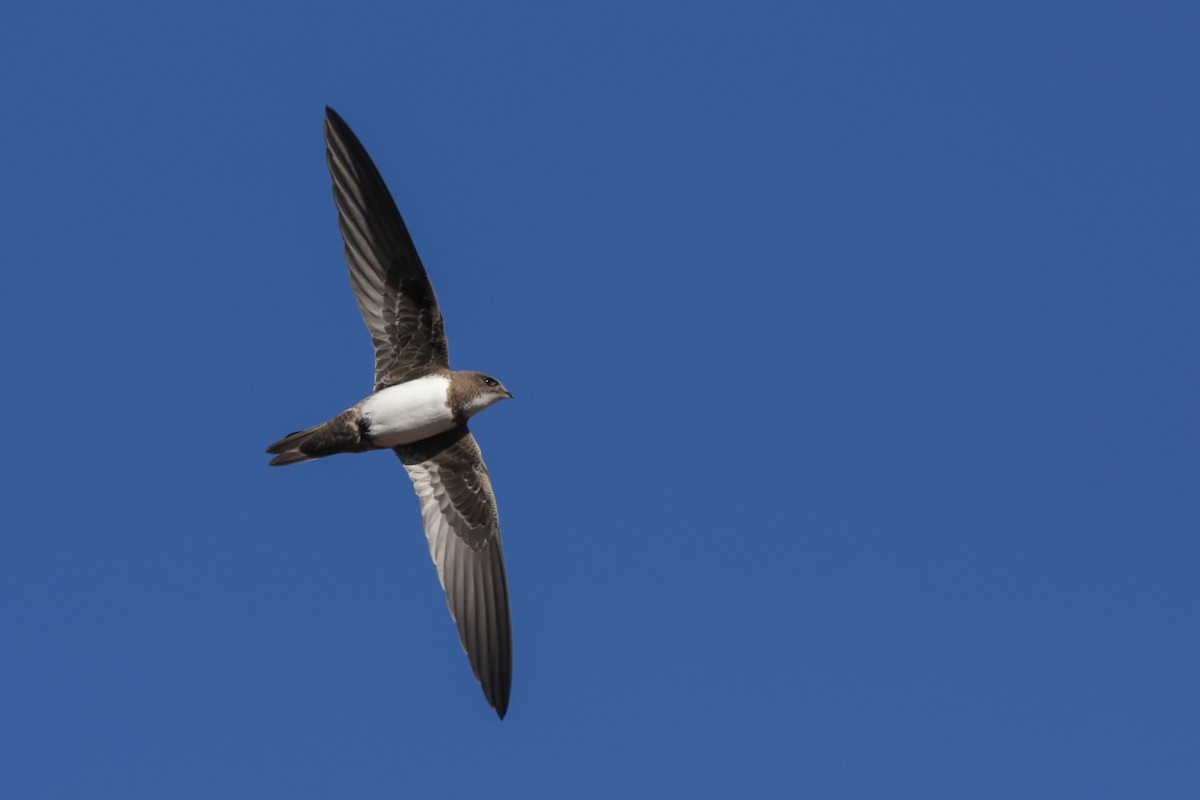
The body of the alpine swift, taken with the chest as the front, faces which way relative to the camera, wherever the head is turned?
to the viewer's right
